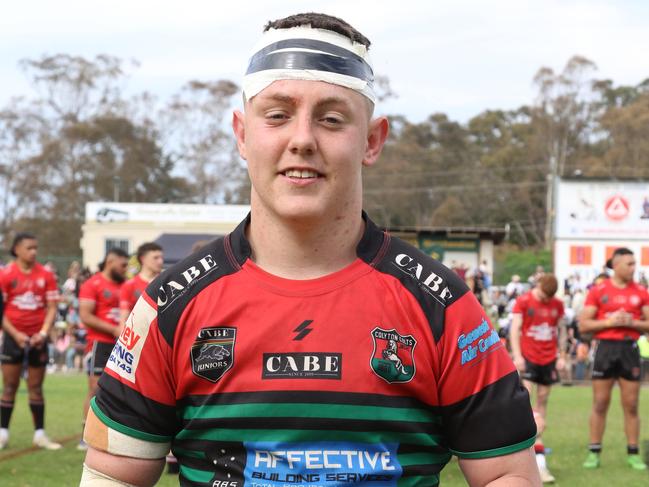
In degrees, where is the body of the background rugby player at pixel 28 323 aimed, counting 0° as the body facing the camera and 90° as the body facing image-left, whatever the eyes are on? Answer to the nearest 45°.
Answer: approximately 0°

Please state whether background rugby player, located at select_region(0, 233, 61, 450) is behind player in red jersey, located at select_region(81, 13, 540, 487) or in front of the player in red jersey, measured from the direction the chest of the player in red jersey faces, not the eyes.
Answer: behind

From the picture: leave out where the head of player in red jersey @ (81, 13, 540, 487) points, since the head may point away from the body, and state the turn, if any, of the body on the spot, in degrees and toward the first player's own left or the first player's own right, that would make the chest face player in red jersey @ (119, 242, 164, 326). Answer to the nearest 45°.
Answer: approximately 180°

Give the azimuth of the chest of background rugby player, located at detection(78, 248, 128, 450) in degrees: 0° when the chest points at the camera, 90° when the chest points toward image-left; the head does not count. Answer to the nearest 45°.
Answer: approximately 315°

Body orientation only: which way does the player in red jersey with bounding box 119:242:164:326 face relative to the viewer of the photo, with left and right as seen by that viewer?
facing the viewer and to the right of the viewer

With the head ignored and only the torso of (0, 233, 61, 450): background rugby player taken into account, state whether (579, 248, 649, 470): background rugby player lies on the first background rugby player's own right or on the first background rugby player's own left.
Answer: on the first background rugby player's own left

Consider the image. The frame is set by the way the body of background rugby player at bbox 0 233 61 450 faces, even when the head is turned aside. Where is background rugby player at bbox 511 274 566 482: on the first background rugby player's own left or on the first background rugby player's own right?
on the first background rugby player's own left

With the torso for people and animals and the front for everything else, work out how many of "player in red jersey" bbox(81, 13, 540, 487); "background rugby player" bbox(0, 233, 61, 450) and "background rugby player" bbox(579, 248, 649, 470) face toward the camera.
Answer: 3

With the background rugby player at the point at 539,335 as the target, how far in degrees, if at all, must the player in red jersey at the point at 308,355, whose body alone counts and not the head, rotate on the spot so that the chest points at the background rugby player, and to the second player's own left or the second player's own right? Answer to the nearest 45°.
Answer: approximately 180°
